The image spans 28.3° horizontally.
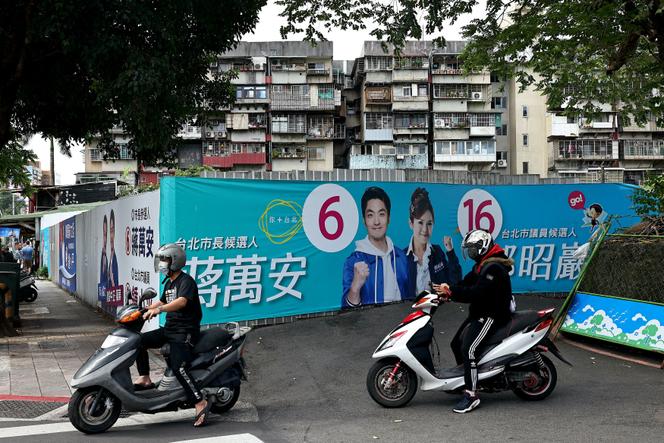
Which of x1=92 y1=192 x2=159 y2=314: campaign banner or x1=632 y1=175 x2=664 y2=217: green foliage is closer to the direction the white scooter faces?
the campaign banner

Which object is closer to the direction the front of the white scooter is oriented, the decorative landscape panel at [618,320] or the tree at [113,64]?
the tree

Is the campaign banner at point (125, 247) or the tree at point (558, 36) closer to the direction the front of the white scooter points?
the campaign banner

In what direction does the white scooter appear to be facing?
to the viewer's left

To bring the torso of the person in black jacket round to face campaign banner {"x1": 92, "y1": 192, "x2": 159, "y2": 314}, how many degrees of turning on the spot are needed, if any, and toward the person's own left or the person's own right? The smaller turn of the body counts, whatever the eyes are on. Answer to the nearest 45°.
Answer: approximately 45° to the person's own right

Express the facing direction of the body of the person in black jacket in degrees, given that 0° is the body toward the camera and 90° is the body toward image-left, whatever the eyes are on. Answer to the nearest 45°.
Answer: approximately 90°

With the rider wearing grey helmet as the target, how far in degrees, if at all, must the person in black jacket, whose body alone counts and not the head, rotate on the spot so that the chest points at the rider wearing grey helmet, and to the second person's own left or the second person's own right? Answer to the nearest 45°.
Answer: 0° — they already face them

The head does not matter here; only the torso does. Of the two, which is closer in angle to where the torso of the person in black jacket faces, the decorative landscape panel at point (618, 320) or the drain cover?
the drain cover
